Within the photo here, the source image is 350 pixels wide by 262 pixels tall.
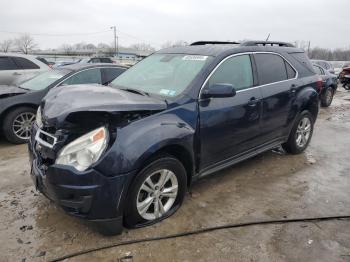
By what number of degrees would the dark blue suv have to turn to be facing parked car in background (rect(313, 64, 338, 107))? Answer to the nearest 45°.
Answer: approximately 180°

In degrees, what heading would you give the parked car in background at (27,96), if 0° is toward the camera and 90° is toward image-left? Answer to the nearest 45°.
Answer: approximately 45°

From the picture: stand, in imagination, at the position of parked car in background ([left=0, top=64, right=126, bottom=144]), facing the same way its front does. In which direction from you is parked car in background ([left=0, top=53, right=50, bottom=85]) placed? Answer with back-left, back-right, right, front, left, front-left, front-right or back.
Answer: back-right

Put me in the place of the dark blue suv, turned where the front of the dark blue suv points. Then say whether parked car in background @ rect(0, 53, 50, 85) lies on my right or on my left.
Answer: on my right

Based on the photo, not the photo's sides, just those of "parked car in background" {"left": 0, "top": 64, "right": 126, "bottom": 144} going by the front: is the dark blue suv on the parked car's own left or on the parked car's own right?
on the parked car's own left

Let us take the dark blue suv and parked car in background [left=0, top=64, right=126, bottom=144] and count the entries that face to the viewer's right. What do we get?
0

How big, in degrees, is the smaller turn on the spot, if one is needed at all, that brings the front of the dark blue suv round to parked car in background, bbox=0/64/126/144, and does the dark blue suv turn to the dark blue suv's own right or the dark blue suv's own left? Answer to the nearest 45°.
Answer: approximately 90° to the dark blue suv's own right

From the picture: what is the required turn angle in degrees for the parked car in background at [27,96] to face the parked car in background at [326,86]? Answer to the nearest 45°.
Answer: approximately 135° to its left
